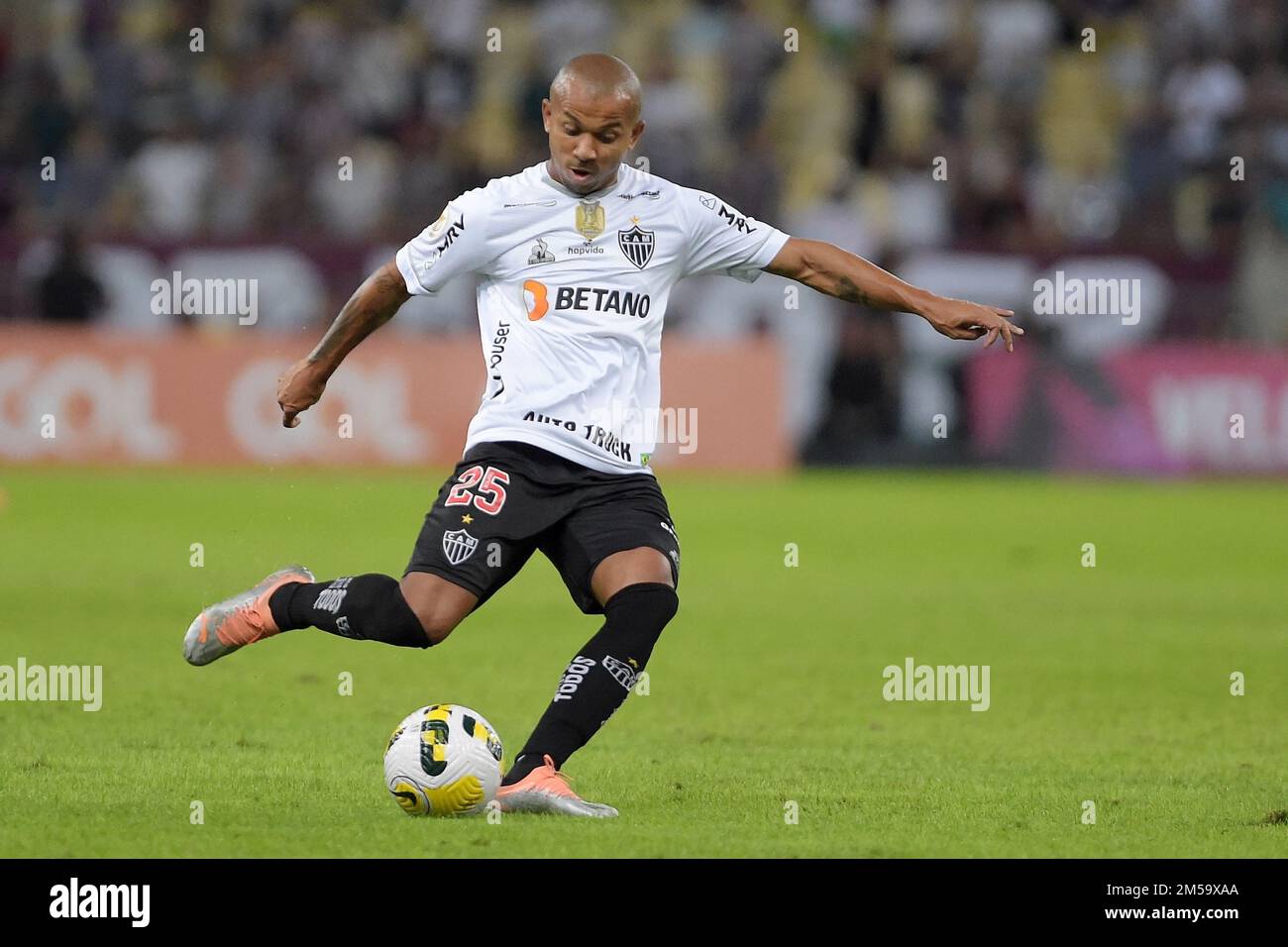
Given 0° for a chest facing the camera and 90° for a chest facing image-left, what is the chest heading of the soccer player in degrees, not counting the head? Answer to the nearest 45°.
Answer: approximately 0°
